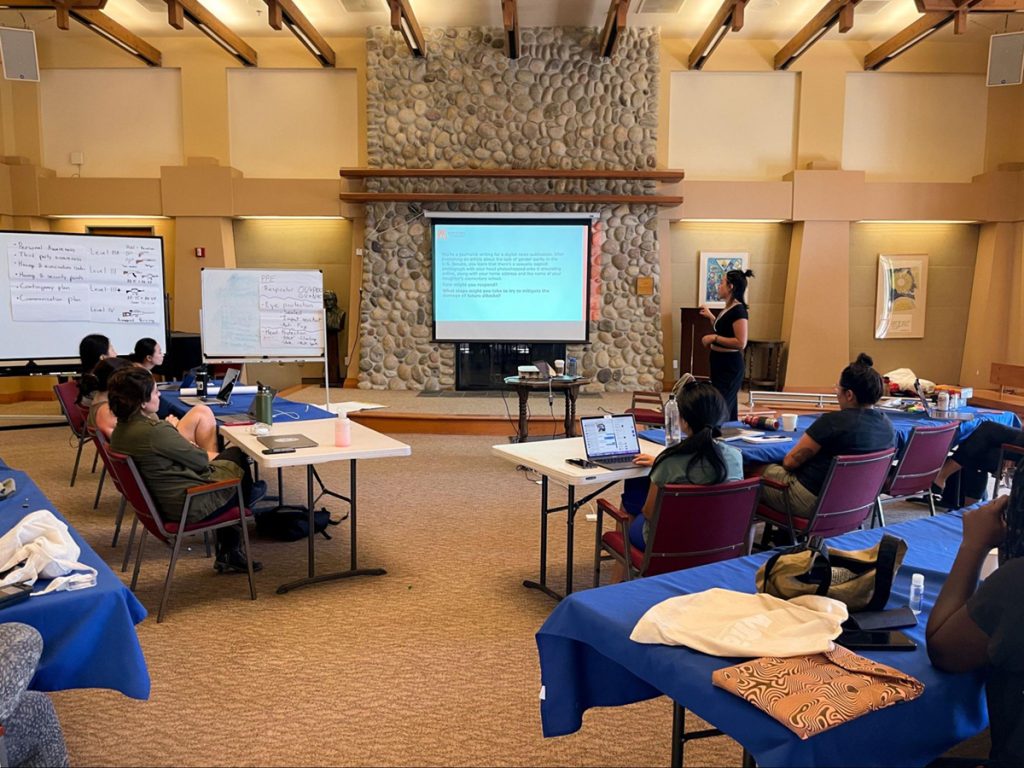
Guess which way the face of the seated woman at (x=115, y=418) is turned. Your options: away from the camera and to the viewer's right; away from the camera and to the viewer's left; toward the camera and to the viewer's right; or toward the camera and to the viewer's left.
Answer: away from the camera and to the viewer's right

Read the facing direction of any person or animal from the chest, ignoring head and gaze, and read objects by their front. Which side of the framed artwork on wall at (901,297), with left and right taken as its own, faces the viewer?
front

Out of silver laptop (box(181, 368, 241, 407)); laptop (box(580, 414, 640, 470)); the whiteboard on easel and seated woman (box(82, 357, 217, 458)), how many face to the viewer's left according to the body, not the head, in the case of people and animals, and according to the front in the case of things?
1

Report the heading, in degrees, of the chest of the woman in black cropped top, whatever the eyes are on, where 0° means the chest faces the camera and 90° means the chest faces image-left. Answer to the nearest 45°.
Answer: approximately 90°

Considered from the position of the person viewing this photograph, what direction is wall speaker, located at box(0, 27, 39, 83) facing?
facing the viewer

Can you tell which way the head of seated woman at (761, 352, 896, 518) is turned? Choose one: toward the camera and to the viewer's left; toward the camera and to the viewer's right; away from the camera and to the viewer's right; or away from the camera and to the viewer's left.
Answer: away from the camera and to the viewer's left

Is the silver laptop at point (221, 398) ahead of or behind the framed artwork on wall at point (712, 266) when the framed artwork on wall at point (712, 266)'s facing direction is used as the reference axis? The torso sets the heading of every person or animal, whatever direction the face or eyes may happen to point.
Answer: ahead

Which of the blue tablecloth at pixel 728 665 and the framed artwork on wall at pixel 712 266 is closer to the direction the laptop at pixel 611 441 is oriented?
the blue tablecloth

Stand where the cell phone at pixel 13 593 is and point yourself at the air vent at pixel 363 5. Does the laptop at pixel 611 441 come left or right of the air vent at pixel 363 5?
right

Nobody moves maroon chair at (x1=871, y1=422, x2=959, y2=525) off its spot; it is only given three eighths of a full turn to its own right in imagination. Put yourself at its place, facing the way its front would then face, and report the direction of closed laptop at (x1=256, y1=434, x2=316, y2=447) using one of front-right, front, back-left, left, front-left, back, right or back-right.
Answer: back-right

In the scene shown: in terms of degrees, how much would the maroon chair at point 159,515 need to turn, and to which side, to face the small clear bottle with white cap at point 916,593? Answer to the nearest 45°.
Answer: approximately 90° to its right

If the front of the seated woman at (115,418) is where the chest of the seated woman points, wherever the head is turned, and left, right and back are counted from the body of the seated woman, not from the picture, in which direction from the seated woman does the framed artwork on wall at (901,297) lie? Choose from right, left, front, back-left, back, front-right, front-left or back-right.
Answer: front

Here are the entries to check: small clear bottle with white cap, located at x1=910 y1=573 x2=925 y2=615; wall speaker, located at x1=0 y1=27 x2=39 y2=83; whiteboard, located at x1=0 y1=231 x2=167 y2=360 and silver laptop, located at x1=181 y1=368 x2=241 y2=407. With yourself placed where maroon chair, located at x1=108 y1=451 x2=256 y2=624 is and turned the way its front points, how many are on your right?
1
